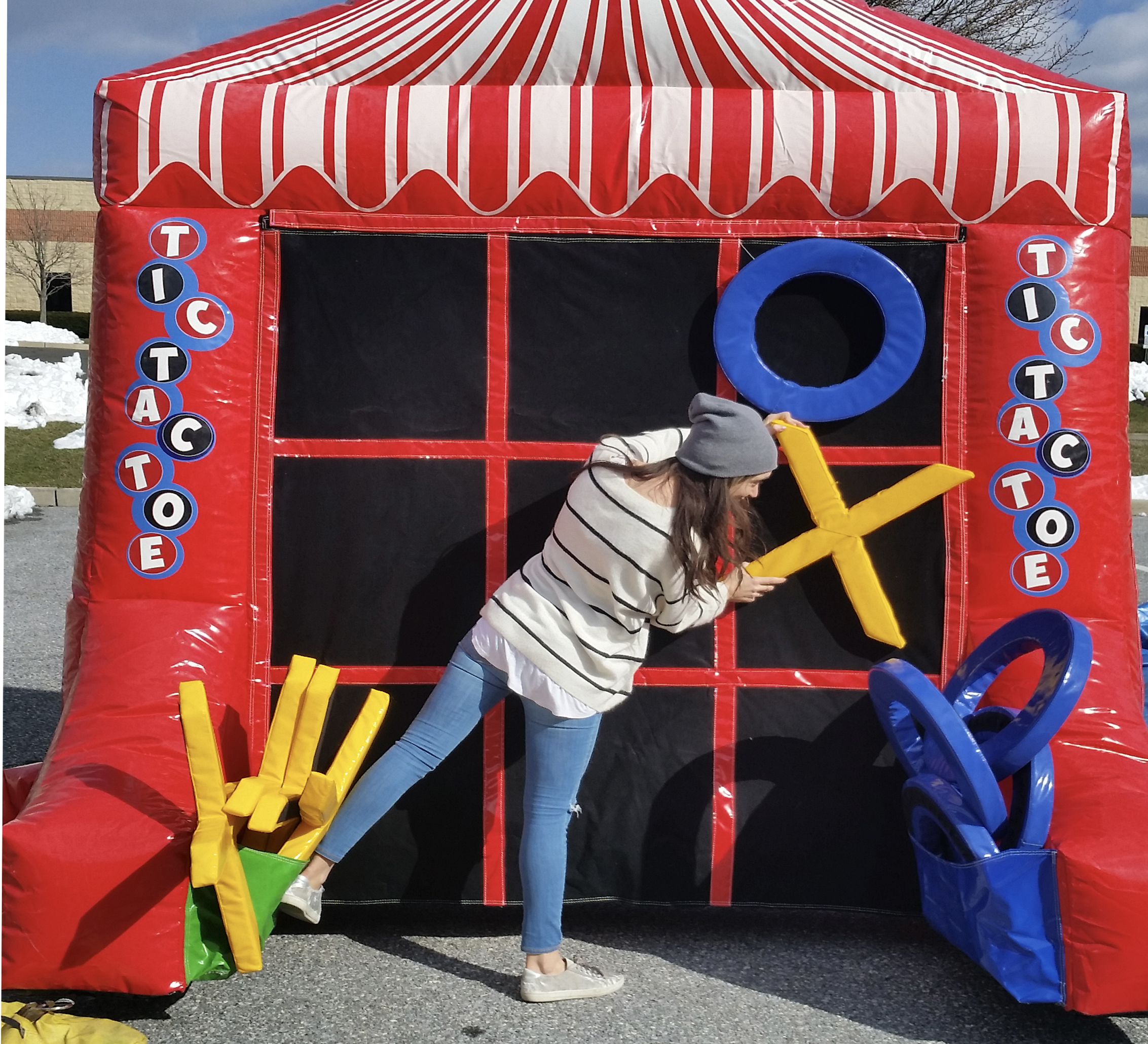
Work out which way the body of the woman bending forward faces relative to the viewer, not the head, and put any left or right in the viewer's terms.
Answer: facing away from the viewer and to the right of the viewer

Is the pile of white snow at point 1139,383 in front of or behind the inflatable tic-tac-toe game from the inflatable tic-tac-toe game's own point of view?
behind

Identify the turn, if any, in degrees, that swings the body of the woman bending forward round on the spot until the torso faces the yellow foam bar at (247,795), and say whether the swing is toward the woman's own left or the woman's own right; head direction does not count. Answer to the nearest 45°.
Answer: approximately 135° to the woman's own left

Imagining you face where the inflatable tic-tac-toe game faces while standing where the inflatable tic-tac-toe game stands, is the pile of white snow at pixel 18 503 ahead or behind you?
behind

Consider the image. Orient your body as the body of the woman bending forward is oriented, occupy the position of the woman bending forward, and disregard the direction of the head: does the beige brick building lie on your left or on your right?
on your left

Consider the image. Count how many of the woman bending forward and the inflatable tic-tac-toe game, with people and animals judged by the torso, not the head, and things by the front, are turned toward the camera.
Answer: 1

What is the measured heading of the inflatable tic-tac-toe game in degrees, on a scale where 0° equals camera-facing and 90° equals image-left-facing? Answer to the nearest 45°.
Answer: approximately 0°

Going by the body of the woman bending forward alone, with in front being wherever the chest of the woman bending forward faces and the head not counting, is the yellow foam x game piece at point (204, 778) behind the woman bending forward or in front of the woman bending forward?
behind

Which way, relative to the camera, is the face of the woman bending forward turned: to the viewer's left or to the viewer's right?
to the viewer's right
